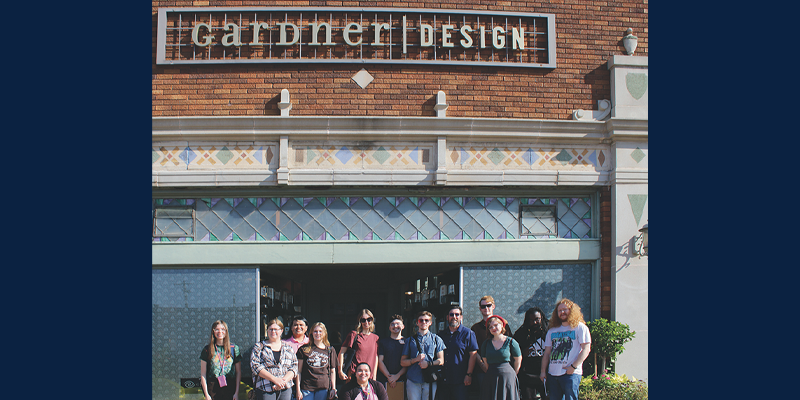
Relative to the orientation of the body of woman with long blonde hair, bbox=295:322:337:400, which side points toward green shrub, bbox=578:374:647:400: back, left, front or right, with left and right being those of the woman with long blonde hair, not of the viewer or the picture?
left

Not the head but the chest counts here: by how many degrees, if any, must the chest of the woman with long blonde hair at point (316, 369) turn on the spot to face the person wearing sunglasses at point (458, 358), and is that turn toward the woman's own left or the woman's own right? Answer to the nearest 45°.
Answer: approximately 90° to the woman's own left

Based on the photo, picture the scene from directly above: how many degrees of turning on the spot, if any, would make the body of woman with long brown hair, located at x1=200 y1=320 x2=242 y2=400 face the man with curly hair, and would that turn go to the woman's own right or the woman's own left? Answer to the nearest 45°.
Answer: approximately 45° to the woman's own left

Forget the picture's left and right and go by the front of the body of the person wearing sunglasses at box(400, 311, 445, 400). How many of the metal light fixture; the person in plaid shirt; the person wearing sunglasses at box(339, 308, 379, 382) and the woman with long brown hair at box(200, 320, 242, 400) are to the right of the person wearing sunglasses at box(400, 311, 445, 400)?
3

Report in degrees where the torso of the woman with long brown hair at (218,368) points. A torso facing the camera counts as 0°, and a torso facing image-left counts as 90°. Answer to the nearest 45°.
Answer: approximately 0°

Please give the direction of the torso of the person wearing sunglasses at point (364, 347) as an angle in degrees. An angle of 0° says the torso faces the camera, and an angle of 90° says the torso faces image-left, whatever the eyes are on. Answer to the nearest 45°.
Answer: approximately 0°

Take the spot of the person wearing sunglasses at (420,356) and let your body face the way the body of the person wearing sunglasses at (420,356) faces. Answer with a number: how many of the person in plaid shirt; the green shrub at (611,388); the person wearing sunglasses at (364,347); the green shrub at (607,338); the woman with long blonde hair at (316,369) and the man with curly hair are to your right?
3
